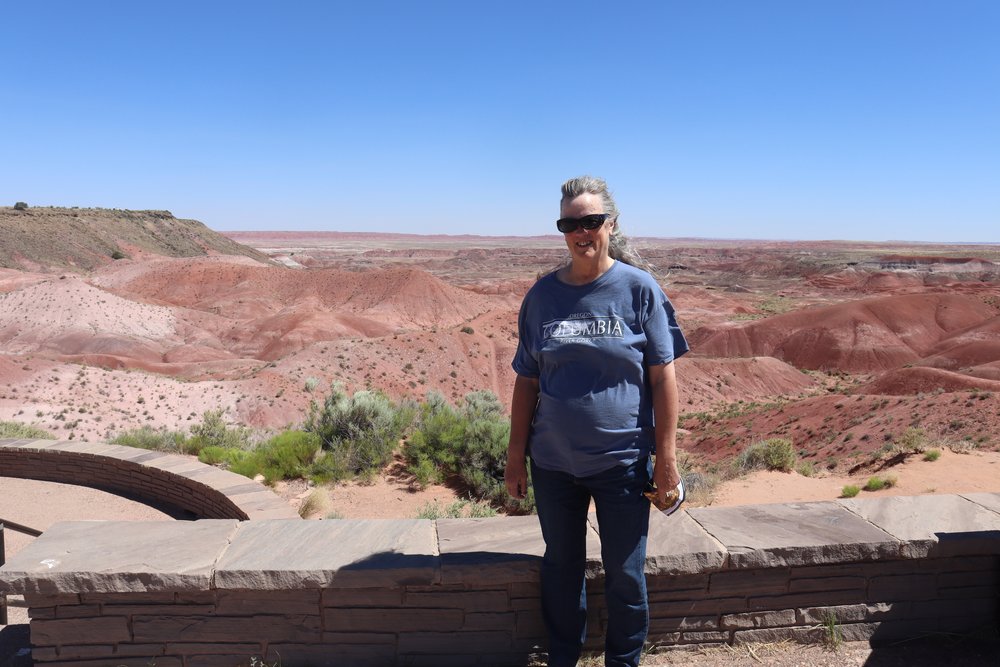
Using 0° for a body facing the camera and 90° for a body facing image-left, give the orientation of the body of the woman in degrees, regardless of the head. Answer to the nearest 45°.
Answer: approximately 0°

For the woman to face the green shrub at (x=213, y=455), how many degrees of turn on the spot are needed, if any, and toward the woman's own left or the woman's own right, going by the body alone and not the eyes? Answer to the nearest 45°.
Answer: approximately 135° to the woman's own right

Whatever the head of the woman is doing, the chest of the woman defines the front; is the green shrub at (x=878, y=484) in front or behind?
behind

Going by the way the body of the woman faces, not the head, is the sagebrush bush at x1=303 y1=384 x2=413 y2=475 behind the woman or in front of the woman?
behind

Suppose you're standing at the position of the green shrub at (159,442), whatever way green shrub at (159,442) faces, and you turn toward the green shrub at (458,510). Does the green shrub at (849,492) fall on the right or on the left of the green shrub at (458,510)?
left

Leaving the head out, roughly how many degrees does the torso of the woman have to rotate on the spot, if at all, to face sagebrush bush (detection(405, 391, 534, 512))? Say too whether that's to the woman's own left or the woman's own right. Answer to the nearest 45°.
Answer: approximately 180°
